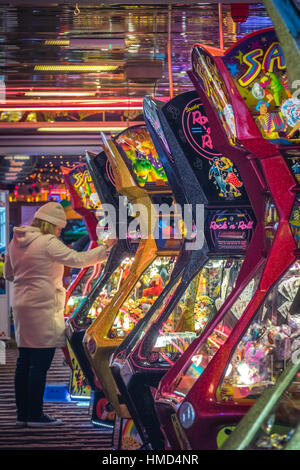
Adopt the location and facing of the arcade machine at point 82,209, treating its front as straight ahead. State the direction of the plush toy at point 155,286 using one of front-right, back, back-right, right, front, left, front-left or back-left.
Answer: front-left

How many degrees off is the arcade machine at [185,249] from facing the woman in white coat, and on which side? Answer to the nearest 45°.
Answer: approximately 90° to its right

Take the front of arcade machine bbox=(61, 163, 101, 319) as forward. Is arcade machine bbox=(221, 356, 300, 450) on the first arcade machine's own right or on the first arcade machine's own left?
on the first arcade machine's own left

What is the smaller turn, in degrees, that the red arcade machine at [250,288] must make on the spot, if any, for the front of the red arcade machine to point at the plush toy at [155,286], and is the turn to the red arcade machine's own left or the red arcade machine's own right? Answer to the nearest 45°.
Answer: approximately 135° to the red arcade machine's own right

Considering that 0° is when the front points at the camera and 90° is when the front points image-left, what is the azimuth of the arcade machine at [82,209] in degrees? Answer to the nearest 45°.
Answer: approximately 45°

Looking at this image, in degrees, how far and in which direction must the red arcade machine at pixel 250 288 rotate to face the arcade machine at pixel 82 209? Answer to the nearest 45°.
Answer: approximately 135° to its right

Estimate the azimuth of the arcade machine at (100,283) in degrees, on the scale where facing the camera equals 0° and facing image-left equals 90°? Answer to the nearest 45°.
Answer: approximately 45°

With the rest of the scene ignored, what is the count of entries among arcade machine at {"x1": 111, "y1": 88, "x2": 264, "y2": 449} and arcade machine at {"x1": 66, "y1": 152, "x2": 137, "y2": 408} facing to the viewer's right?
0

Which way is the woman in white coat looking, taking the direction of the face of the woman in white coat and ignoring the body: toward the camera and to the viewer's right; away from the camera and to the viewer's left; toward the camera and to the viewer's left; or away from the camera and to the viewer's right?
away from the camera and to the viewer's right

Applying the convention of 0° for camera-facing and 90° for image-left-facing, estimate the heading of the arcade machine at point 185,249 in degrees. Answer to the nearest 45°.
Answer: approximately 45°
